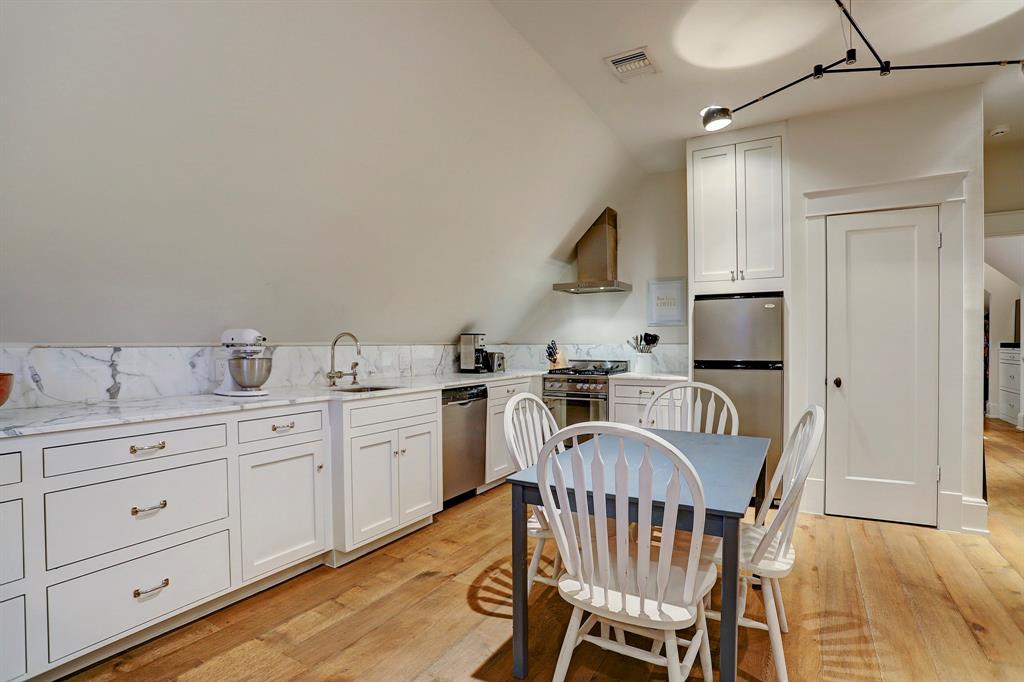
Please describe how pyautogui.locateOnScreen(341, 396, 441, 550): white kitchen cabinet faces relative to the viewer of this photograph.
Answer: facing the viewer and to the right of the viewer

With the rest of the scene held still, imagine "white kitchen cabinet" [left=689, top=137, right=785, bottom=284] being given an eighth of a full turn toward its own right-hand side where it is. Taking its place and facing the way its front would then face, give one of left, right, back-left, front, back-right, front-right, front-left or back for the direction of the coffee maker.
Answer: front-right

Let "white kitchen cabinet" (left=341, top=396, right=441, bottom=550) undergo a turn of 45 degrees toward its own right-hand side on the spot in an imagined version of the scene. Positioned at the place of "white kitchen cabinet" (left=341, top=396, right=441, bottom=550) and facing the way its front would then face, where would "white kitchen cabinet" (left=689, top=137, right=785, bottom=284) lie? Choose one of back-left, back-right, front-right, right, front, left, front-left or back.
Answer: left

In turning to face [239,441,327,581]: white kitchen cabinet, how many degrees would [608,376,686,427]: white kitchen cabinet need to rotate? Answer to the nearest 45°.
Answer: approximately 45° to its right

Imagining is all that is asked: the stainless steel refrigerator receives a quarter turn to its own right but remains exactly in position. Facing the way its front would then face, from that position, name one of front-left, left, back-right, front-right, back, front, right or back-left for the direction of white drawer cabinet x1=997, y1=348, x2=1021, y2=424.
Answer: back-right

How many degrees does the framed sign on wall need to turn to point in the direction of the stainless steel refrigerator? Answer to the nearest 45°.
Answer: approximately 45° to its left

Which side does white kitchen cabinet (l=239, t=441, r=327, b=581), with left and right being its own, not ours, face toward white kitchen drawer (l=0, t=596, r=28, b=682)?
right

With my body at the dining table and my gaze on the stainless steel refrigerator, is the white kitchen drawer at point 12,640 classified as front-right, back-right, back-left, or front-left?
back-left

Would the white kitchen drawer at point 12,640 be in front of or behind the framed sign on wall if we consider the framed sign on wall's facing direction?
in front

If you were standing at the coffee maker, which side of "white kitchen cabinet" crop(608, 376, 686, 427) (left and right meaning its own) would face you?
right

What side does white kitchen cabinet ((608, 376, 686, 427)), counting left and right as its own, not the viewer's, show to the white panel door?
left

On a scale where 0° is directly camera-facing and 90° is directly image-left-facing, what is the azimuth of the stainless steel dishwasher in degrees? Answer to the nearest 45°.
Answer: approximately 315°

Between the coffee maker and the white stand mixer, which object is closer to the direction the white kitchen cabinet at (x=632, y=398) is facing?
the white stand mixer

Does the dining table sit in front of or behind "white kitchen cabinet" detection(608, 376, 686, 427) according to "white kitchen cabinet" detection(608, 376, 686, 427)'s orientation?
in front

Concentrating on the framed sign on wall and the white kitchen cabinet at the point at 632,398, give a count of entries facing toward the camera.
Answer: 2

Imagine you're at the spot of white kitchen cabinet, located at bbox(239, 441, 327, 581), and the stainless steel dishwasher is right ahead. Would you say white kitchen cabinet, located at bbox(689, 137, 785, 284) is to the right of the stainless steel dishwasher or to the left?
right
